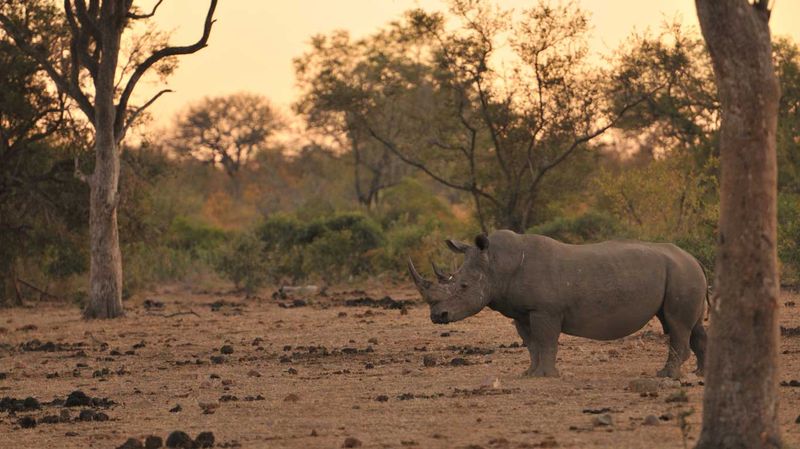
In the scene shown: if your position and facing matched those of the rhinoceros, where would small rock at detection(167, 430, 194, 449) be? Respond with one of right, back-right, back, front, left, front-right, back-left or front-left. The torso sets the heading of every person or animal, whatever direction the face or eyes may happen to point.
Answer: front-left

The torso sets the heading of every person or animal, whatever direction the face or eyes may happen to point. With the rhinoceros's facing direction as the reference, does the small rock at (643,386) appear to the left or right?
on its left

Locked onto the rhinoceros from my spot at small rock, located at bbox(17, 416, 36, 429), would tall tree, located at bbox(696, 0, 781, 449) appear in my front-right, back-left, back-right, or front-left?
front-right

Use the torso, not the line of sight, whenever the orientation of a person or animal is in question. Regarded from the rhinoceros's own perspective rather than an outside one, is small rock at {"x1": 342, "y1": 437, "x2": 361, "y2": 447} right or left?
on its left

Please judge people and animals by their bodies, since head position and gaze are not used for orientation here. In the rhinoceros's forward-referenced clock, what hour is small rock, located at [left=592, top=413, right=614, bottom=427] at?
The small rock is roughly at 9 o'clock from the rhinoceros.

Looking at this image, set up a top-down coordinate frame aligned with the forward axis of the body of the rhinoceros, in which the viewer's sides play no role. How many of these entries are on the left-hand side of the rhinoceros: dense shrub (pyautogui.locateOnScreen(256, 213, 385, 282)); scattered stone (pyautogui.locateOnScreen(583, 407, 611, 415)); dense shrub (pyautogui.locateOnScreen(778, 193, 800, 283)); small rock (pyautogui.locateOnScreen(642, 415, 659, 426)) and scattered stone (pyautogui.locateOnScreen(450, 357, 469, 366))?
2

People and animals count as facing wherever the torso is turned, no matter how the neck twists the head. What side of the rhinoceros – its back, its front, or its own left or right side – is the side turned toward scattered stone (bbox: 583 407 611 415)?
left

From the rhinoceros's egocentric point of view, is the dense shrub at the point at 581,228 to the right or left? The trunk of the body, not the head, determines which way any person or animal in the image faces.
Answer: on its right

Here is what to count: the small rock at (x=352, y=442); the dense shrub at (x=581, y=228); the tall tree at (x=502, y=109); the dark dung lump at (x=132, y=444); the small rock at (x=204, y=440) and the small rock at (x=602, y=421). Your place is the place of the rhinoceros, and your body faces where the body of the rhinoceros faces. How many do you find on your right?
2

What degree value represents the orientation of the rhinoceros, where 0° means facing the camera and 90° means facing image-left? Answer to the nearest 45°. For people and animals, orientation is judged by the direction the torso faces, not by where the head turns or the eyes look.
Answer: approximately 90°

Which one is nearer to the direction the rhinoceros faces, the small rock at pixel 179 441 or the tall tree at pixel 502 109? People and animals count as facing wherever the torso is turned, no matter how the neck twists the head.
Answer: the small rock

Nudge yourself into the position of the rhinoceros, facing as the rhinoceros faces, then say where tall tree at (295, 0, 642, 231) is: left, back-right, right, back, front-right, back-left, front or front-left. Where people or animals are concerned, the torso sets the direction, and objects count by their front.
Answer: right

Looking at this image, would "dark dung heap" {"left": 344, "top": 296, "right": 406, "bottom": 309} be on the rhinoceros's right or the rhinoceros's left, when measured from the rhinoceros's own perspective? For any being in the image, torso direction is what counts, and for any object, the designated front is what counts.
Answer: on its right

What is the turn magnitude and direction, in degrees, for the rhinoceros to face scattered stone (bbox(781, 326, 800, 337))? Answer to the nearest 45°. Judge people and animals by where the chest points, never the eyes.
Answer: approximately 135° to its right
